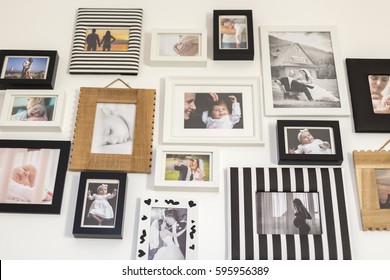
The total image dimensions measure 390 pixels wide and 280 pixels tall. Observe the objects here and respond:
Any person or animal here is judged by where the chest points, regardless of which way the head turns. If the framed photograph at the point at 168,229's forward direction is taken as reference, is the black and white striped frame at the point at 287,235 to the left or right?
on its left

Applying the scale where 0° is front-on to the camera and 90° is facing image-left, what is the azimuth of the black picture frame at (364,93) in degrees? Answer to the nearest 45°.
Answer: approximately 0°

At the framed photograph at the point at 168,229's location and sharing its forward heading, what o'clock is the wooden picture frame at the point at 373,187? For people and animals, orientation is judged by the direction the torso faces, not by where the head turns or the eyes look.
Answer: The wooden picture frame is roughly at 9 o'clock from the framed photograph.

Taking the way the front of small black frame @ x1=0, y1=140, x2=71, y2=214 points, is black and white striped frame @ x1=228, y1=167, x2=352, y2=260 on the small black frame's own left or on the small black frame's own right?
on the small black frame's own left
